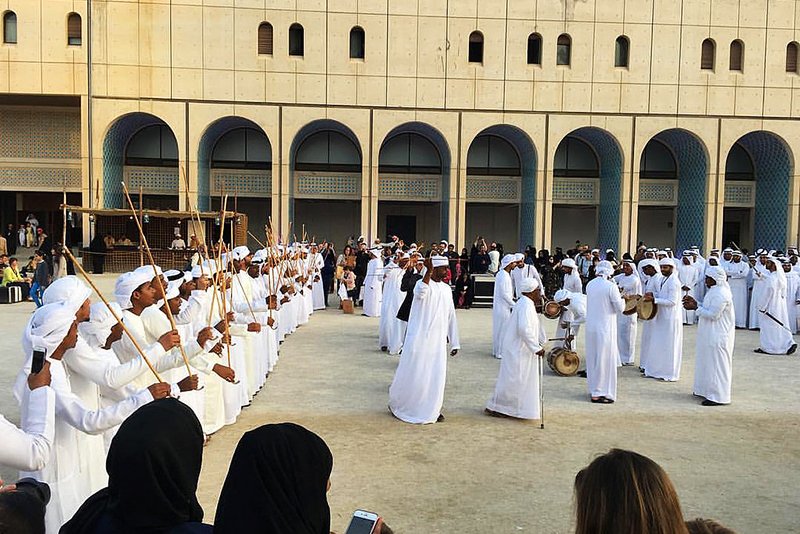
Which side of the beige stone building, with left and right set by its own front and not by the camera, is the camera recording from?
front

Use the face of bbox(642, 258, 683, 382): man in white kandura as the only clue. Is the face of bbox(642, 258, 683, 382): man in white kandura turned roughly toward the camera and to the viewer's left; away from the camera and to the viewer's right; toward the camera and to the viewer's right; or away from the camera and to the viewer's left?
toward the camera and to the viewer's left

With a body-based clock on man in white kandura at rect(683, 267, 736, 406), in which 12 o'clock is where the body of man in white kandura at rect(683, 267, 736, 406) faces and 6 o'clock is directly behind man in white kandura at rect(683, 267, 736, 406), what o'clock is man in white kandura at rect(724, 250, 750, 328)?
man in white kandura at rect(724, 250, 750, 328) is roughly at 3 o'clock from man in white kandura at rect(683, 267, 736, 406).

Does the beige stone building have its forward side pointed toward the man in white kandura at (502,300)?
yes

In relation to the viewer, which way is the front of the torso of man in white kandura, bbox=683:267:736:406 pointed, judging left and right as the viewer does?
facing to the left of the viewer
